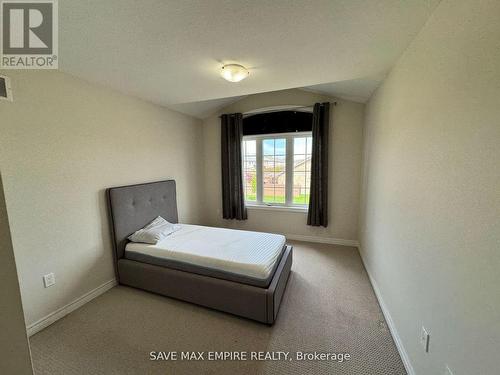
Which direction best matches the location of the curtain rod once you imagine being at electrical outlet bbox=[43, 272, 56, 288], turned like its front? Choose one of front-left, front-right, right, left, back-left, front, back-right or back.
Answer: front-left

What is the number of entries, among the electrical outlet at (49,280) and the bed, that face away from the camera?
0

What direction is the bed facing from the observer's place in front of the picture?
facing the viewer and to the right of the viewer

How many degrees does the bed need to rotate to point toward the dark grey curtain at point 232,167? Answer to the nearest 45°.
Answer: approximately 135° to its left

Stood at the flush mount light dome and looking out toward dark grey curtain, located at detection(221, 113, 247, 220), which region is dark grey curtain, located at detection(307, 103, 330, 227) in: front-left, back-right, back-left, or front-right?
front-right

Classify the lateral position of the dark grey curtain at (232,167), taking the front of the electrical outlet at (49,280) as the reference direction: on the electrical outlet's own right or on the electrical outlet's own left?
on the electrical outlet's own left

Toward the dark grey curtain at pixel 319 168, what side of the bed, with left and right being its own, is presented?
left
